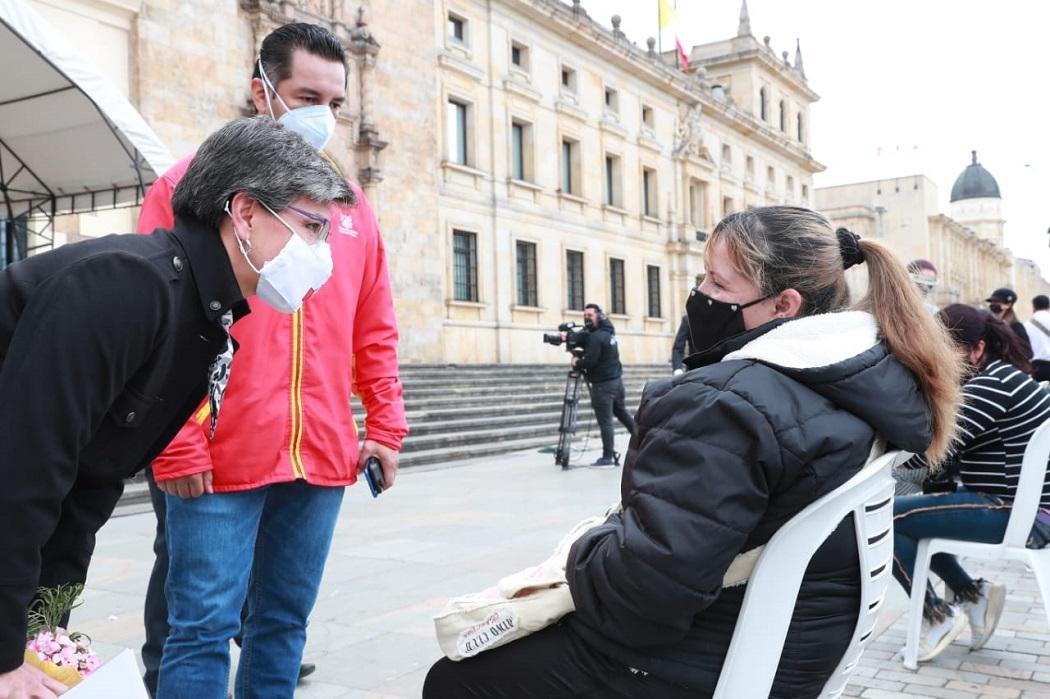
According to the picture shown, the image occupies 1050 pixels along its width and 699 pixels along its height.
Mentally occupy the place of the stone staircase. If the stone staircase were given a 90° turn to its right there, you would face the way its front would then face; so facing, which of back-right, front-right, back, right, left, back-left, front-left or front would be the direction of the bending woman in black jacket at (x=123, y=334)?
front-left

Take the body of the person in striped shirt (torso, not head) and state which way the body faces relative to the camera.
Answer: to the viewer's left

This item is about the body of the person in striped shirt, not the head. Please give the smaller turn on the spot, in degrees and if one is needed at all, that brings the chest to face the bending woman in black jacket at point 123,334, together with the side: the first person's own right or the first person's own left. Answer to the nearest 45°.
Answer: approximately 45° to the first person's own left

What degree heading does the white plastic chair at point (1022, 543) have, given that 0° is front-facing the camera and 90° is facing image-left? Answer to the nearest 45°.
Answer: approximately 90°

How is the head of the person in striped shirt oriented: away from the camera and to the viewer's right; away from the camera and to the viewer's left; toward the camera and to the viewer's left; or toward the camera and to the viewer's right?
away from the camera and to the viewer's left

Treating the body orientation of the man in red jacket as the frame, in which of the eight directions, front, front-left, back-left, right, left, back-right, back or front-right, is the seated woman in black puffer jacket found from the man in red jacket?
front

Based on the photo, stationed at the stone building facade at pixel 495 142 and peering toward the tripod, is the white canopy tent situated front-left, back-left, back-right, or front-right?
front-right

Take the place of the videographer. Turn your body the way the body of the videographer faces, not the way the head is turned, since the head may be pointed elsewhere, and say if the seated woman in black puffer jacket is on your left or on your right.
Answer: on your left

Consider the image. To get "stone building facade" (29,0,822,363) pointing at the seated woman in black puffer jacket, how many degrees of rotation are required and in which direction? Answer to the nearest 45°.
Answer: approximately 45° to its right

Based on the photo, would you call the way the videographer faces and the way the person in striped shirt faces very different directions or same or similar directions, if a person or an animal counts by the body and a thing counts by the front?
same or similar directions

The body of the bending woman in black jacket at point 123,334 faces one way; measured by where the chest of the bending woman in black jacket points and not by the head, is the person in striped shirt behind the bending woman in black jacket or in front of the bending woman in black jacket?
in front

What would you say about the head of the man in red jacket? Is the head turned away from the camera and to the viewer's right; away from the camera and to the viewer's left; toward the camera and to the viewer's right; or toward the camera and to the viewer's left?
toward the camera and to the viewer's right

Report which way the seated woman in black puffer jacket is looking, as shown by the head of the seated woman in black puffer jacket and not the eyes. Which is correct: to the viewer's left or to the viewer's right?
to the viewer's left

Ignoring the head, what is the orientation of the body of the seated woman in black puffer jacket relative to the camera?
to the viewer's left

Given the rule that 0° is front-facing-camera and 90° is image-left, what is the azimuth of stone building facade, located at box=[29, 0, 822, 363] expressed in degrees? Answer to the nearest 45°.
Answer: approximately 315°

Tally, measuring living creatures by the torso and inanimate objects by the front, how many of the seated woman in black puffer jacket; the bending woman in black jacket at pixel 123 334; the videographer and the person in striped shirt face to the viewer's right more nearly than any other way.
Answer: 1

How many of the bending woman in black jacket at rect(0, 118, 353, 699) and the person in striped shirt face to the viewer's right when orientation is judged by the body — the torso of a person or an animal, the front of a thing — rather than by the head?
1
